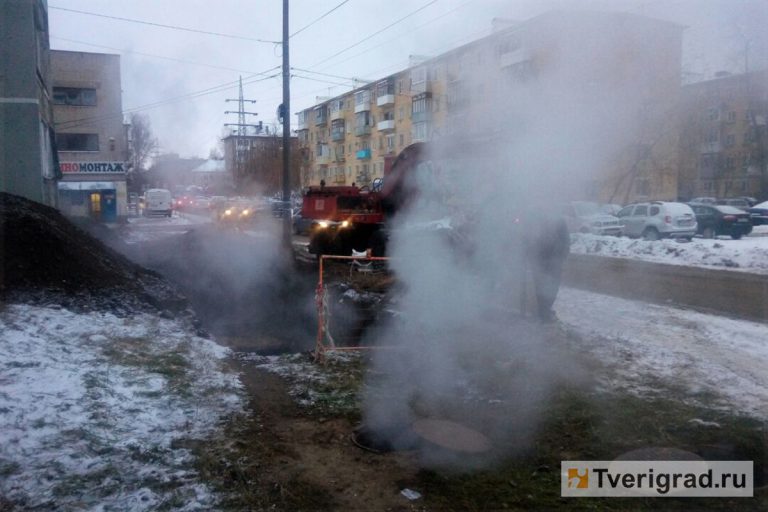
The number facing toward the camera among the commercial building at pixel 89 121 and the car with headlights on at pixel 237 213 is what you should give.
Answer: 2

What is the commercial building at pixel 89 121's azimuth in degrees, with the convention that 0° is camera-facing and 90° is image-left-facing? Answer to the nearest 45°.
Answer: approximately 0°

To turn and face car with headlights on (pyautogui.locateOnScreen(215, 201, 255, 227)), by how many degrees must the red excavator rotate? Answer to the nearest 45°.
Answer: approximately 90° to its right

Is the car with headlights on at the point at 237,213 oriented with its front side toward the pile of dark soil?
yes

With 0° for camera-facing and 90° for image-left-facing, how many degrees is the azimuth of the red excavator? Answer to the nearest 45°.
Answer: approximately 45°

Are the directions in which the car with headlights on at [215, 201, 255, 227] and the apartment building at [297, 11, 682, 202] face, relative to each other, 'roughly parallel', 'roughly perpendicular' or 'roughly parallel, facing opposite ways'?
roughly perpendicular

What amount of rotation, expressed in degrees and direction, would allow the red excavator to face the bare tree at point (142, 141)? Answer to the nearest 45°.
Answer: approximately 90° to its right

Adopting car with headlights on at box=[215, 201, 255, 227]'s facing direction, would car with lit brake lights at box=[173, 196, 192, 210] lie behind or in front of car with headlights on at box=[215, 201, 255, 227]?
behind
